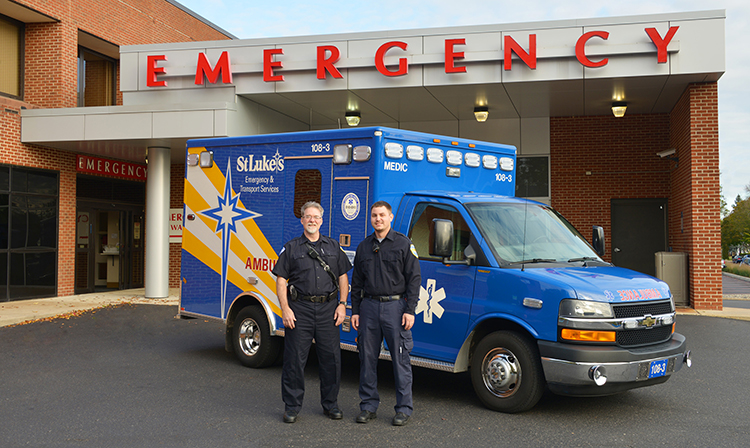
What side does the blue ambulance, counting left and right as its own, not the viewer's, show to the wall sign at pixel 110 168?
back

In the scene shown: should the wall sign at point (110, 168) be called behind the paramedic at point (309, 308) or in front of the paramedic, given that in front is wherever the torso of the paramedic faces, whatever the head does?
behind

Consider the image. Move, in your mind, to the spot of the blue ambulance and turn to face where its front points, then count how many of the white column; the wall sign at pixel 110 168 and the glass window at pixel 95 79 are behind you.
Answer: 3

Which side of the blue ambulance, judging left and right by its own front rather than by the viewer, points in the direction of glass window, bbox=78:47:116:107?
back

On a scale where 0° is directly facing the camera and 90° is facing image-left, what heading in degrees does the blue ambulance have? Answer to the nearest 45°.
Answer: approximately 315°

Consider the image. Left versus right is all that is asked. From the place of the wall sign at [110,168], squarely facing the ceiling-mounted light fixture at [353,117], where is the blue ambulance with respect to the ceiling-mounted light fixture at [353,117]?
right
